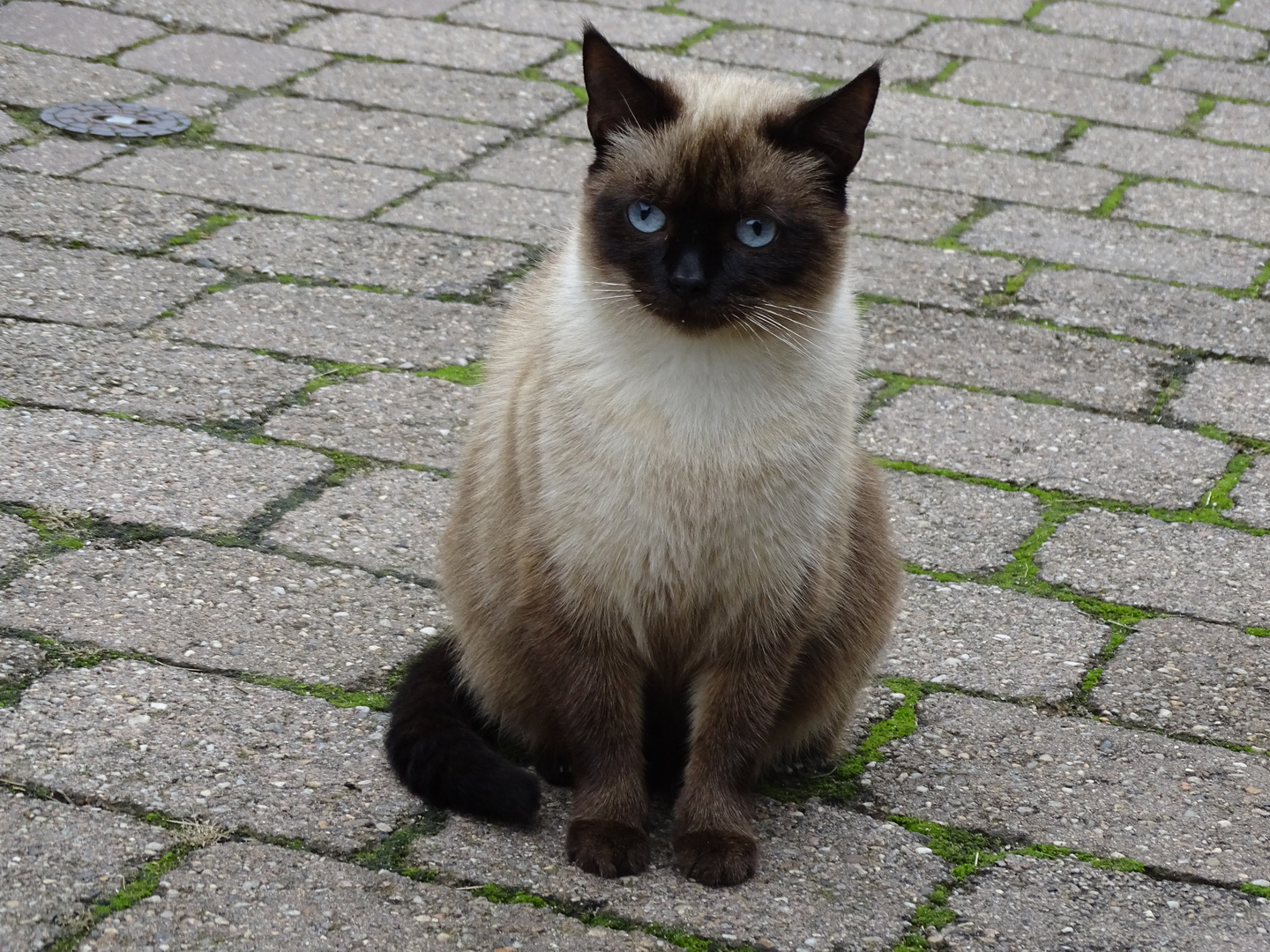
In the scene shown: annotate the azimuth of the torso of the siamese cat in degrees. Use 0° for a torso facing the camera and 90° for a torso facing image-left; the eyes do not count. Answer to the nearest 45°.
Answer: approximately 0°

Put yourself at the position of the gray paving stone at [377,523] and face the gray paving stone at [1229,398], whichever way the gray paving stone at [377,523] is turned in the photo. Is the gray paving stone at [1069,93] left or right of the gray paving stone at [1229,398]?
left

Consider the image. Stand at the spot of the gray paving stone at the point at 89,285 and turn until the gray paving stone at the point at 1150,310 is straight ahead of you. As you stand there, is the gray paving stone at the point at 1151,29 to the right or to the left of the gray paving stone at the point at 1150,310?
left

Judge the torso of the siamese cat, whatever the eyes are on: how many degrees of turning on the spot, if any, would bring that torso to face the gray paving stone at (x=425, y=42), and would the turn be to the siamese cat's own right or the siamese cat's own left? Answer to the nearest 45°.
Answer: approximately 180°

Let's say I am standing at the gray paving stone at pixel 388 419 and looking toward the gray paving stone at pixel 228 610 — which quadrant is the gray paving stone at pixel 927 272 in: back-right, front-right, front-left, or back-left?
back-left

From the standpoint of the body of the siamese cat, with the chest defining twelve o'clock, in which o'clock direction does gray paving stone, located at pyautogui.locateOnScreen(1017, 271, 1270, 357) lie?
The gray paving stone is roughly at 7 o'clock from the siamese cat.

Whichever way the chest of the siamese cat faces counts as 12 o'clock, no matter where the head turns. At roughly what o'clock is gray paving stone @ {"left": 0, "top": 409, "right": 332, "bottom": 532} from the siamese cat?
The gray paving stone is roughly at 4 o'clock from the siamese cat.

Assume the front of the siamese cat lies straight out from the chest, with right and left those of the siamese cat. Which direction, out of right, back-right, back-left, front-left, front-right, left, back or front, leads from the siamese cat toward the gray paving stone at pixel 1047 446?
back-left

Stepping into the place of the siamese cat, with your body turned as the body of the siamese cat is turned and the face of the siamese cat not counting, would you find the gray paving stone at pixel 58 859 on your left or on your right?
on your right

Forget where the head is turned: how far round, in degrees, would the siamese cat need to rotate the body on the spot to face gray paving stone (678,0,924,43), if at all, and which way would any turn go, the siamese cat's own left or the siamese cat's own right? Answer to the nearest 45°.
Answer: approximately 180°

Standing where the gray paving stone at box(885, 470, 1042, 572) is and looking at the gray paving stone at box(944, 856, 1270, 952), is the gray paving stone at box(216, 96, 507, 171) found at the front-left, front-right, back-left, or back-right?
back-right
